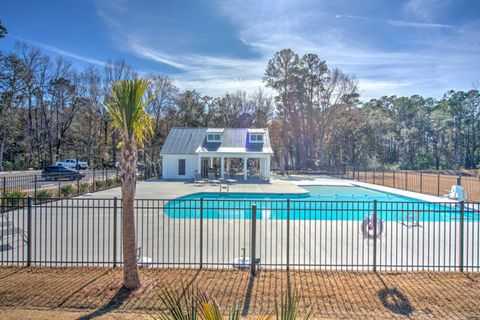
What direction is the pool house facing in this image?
toward the camera

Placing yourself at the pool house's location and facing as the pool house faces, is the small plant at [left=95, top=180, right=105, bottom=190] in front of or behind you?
in front

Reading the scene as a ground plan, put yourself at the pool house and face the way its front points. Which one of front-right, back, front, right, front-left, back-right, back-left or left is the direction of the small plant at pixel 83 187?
front-right

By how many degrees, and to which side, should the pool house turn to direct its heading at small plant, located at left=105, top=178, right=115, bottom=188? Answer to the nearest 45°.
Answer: approximately 45° to its right

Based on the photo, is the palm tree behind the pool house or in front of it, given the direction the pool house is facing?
in front

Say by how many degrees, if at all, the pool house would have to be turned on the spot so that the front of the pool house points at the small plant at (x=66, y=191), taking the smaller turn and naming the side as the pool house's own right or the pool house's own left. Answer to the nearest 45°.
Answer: approximately 45° to the pool house's own right

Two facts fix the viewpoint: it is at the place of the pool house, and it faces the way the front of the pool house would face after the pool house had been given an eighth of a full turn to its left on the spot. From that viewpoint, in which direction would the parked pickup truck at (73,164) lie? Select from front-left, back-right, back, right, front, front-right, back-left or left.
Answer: back

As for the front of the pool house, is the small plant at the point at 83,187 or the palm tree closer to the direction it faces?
the palm tree
